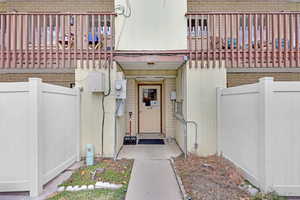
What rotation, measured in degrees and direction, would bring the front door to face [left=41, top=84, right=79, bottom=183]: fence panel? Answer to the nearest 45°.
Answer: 0° — it already faces it

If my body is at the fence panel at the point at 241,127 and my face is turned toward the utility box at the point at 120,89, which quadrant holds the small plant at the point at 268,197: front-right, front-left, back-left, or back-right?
back-left

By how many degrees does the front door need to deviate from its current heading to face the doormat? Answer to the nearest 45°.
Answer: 0° — it already faces it

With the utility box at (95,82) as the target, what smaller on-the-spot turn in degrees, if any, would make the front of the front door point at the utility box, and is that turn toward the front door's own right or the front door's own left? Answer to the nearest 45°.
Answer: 0° — it already faces it

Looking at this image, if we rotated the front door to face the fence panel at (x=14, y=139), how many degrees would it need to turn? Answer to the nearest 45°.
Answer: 0° — it already faces it

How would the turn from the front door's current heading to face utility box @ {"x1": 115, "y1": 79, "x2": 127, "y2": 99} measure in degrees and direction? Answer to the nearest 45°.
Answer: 0° — it already faces it

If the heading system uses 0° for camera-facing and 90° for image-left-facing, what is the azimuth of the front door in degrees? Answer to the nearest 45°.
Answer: approximately 0°
